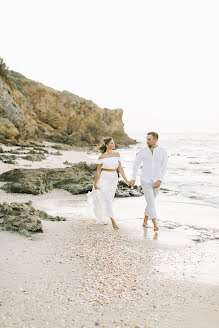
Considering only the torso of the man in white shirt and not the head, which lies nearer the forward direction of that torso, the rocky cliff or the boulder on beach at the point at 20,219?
the boulder on beach

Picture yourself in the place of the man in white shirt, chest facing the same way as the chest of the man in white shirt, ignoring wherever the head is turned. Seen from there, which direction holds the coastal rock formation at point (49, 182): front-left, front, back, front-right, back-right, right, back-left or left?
back-right

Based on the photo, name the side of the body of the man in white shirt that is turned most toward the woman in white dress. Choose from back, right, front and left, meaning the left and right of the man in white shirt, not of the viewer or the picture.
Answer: right

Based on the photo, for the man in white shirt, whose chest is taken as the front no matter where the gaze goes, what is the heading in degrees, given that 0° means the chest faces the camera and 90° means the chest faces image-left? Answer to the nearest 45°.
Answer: approximately 0°

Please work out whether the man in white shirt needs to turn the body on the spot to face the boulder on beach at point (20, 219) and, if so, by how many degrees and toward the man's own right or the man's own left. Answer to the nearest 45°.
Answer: approximately 45° to the man's own right

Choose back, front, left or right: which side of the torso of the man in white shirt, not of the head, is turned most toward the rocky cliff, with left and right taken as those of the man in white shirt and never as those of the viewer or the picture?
back

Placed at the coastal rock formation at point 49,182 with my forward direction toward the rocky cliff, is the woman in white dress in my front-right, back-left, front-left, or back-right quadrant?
back-right
